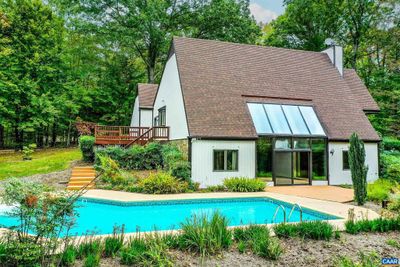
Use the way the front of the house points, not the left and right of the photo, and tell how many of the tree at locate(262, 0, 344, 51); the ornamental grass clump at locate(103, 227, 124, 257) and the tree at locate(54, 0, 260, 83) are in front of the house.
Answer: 1

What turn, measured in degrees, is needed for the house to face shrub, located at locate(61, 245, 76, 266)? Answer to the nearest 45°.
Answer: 0° — it already faces it

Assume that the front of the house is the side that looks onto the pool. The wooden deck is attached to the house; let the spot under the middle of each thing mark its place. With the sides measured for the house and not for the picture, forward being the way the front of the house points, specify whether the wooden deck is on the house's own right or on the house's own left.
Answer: on the house's own right

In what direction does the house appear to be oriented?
toward the camera

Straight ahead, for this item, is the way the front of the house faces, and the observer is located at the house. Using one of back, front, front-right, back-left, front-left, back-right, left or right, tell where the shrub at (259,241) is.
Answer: front

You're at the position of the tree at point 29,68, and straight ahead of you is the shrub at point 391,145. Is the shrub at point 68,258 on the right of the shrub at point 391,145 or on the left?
right

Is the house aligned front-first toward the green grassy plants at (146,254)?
yes

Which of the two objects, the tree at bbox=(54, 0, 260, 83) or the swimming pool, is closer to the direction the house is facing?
the swimming pool

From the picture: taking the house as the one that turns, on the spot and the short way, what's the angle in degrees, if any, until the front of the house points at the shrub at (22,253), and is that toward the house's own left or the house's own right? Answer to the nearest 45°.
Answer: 0° — it already faces it

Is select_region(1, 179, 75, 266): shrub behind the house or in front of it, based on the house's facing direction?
in front

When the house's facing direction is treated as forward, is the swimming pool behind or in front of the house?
in front

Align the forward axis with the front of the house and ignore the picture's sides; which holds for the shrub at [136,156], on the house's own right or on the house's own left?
on the house's own right
